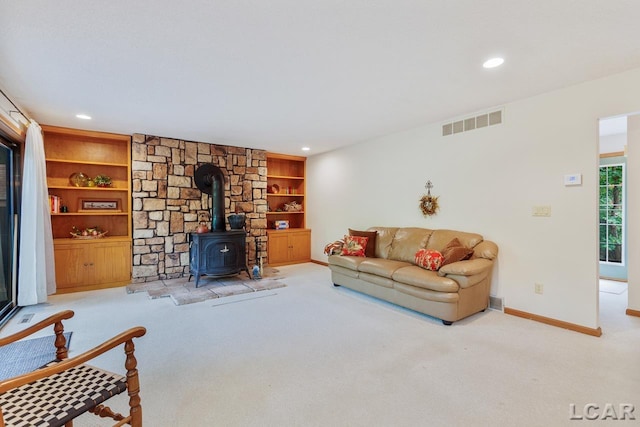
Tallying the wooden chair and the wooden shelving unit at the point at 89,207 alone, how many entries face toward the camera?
1

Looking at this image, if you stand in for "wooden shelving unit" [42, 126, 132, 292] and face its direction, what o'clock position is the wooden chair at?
The wooden chair is roughly at 12 o'clock from the wooden shelving unit.

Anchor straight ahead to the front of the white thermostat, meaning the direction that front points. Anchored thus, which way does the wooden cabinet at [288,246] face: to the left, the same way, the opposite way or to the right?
to the left

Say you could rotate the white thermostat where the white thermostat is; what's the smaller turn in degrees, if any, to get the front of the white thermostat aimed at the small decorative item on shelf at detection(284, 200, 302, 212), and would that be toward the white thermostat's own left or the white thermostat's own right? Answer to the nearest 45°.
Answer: approximately 90° to the white thermostat's own right

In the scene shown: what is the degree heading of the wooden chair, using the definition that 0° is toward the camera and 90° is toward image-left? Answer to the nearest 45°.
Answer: approximately 225°

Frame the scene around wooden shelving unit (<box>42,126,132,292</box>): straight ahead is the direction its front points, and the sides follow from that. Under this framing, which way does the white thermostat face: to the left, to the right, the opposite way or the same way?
to the right
